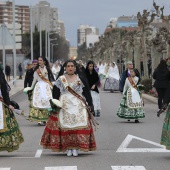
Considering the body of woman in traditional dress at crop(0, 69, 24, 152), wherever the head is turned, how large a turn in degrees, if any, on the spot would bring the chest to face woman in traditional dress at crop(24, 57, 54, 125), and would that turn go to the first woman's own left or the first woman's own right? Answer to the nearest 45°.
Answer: approximately 180°

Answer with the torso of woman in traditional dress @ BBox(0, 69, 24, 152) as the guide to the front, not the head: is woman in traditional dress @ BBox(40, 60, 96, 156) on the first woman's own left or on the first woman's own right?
on the first woman's own left

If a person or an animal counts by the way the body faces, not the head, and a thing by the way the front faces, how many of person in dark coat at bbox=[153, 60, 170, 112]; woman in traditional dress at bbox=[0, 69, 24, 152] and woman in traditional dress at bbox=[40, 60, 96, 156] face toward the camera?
2

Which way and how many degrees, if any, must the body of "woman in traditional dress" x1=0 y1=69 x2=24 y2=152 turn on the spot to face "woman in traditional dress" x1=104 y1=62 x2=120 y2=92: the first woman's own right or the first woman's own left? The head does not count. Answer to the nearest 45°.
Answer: approximately 180°

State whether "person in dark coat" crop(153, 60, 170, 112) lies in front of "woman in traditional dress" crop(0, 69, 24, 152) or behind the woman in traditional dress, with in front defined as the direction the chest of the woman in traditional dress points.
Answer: behind

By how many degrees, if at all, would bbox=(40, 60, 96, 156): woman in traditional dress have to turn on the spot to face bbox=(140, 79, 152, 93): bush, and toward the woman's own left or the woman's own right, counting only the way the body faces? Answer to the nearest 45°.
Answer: approximately 180°
